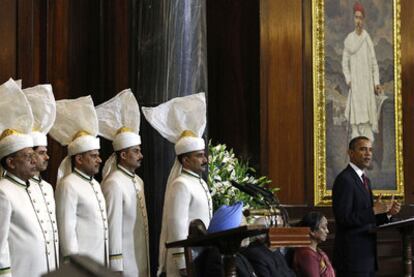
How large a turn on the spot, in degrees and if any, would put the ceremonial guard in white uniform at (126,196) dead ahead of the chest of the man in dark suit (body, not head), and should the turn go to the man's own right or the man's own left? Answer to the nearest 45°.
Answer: approximately 90° to the man's own right

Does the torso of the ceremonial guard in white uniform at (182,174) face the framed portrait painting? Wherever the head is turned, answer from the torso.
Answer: no

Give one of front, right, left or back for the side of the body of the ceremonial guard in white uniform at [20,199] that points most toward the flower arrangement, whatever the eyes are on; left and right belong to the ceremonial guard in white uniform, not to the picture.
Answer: left

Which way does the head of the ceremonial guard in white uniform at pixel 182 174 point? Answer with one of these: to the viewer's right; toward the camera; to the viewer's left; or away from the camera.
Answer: to the viewer's right

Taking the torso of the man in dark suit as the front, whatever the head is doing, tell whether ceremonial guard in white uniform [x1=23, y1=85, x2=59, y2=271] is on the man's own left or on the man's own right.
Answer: on the man's own right

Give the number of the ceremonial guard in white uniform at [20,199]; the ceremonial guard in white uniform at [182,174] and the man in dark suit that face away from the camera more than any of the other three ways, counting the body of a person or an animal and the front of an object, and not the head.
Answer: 0

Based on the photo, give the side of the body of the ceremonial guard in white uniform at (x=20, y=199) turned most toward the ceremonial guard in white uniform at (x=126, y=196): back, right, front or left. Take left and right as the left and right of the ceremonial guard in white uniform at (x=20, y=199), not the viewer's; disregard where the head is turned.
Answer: left

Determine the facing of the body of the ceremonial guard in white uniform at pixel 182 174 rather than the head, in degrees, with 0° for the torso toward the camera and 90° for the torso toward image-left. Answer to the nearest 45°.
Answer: approximately 270°

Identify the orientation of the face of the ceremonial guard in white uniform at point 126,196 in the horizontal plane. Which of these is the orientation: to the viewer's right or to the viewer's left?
to the viewer's right

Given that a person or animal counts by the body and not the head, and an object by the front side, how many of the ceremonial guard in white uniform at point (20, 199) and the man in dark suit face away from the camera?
0
